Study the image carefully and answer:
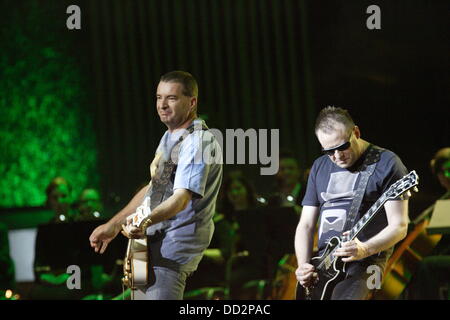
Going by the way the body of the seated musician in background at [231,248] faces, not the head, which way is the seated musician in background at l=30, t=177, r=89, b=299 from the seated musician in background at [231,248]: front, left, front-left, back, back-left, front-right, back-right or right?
right

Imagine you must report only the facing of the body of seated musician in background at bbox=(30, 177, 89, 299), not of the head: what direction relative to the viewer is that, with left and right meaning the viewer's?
facing the viewer and to the right of the viewer

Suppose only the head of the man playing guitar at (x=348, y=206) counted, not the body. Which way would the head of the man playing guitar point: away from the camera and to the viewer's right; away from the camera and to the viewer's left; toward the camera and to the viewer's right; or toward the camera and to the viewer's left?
toward the camera and to the viewer's left

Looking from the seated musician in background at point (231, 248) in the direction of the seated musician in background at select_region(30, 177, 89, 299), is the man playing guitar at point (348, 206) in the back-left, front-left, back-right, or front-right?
back-left

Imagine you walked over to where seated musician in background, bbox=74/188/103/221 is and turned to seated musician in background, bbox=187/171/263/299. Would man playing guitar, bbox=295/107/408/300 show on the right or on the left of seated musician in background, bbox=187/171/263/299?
right

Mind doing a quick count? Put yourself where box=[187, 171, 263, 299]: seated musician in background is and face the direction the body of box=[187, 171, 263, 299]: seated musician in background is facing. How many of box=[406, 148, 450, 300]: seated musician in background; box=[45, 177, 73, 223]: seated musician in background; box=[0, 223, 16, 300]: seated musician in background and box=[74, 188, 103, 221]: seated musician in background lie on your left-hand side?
1
